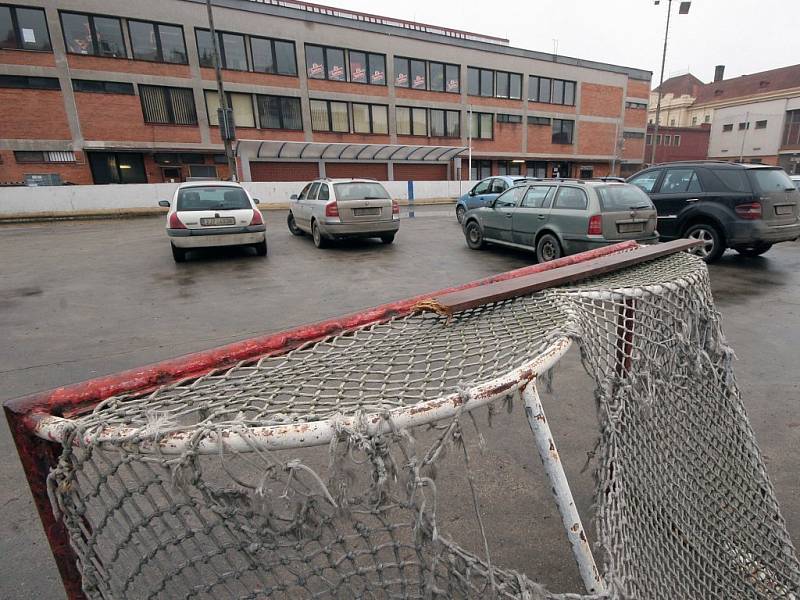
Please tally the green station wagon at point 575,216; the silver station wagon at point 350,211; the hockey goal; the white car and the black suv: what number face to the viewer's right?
0

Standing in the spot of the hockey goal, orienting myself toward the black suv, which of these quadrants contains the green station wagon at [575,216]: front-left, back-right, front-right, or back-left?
front-left

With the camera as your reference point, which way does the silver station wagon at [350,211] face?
facing away from the viewer and to the left of the viewer

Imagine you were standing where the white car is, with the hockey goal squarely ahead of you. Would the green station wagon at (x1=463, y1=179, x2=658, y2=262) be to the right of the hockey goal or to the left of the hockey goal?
left

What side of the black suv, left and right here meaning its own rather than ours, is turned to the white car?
left

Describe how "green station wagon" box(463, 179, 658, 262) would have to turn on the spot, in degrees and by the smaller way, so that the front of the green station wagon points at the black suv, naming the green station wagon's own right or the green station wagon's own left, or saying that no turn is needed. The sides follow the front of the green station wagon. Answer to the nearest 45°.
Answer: approximately 90° to the green station wagon's own right

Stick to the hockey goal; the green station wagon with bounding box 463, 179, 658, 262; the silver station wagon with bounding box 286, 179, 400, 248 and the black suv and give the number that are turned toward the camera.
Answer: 0

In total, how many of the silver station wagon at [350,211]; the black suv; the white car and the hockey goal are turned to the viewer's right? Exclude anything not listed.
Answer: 0

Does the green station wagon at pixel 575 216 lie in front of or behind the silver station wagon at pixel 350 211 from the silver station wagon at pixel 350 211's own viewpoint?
behind

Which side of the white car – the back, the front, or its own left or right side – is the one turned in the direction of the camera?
back

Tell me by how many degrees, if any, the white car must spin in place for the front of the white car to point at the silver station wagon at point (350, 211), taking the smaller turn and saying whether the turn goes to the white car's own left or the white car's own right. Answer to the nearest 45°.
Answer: approximately 90° to the white car's own right

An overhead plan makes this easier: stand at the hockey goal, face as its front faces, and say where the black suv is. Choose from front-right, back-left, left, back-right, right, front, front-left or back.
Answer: right

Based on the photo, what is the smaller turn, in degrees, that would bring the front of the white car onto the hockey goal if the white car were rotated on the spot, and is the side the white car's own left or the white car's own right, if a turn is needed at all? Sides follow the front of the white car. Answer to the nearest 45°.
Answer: approximately 180°
